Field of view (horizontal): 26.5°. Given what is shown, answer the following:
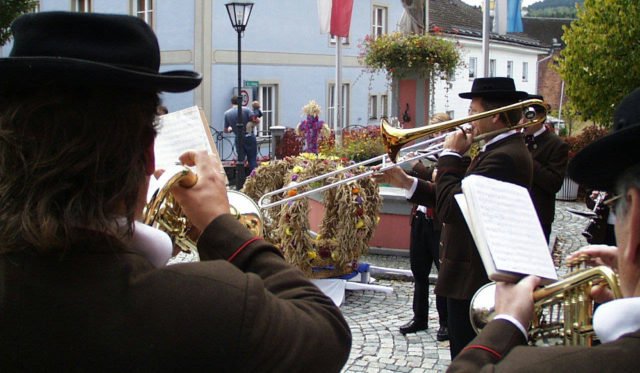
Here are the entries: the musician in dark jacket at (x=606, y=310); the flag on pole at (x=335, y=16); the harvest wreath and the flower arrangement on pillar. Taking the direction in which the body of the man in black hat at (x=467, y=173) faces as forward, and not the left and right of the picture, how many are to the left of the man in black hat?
1

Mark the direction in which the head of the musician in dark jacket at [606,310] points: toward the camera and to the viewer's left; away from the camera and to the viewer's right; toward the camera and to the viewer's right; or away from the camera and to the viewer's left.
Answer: away from the camera and to the viewer's left

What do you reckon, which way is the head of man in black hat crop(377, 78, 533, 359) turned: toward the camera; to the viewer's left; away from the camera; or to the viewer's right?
to the viewer's left

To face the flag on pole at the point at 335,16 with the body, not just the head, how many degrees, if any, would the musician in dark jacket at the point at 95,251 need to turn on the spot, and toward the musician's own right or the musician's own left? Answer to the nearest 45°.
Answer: approximately 45° to the musician's own left

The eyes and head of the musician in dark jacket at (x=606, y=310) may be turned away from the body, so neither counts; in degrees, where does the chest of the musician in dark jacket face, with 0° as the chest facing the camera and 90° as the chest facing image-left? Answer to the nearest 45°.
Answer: approximately 135°

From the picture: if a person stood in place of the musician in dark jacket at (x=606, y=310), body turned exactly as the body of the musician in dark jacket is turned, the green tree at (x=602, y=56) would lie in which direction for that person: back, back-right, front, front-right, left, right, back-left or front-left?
front-right

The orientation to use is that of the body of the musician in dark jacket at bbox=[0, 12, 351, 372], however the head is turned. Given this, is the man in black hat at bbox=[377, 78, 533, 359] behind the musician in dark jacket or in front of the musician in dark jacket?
in front

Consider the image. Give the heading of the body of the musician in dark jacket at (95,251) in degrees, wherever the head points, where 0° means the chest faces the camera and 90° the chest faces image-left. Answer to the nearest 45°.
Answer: approximately 225°

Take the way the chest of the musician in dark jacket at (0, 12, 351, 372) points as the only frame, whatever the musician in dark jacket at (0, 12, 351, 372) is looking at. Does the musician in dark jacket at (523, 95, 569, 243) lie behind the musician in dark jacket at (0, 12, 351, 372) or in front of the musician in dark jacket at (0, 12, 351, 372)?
in front

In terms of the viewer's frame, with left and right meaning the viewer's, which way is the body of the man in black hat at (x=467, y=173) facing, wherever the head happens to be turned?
facing to the left of the viewer

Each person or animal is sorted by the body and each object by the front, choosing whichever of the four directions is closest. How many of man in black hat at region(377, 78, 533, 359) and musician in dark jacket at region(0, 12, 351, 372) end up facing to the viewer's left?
1

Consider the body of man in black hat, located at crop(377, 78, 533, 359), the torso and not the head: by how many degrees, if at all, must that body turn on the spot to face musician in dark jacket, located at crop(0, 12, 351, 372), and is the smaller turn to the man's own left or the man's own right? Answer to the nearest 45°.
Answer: approximately 90° to the man's own left
